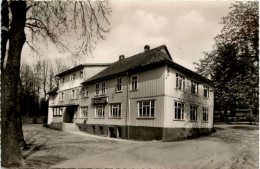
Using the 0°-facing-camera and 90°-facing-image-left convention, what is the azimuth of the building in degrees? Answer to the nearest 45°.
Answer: approximately 45°
